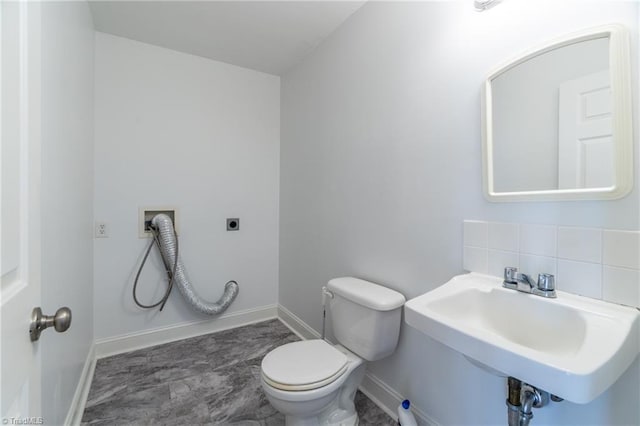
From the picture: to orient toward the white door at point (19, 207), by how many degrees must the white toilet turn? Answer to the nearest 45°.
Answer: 0° — it already faces it

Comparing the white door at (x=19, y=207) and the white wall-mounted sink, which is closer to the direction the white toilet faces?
the white door

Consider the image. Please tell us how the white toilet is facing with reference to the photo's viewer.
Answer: facing the viewer and to the left of the viewer

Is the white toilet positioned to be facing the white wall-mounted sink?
no

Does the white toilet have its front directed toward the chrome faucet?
no

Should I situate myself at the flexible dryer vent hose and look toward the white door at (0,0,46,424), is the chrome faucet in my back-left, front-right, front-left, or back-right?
front-left
